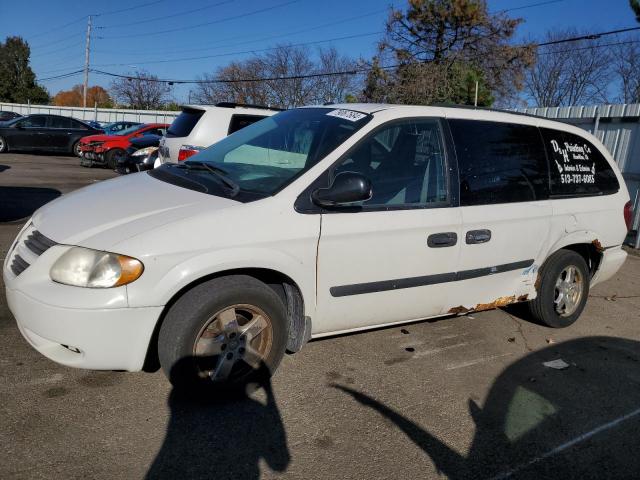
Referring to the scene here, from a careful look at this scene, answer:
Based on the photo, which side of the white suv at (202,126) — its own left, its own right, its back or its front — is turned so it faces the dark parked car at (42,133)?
left

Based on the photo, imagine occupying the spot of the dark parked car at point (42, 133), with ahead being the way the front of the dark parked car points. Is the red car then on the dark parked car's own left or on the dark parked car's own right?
on the dark parked car's own left

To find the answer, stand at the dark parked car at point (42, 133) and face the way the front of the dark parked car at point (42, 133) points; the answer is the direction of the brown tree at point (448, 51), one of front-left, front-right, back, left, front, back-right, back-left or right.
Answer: back

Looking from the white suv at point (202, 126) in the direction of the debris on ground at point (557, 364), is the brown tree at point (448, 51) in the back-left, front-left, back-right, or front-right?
back-left

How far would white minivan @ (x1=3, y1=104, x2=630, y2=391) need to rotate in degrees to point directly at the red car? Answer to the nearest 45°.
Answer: approximately 90° to its right

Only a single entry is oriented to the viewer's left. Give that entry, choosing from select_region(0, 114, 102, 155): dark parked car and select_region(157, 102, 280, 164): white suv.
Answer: the dark parked car

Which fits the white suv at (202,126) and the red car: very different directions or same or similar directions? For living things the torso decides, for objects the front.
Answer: very different directions

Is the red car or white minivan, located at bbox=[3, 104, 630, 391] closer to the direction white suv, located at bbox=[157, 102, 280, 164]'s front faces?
the red car

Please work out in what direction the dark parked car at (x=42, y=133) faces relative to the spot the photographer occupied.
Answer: facing to the left of the viewer

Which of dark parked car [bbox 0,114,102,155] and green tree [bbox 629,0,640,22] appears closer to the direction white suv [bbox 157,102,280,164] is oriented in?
the green tree

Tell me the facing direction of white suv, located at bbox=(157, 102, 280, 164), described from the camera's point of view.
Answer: facing away from the viewer and to the right of the viewer

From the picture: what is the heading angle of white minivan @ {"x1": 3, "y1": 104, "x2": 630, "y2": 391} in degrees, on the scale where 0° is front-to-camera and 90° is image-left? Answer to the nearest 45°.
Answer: approximately 45°

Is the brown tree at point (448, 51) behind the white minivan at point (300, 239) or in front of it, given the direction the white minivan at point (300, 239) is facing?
behind
